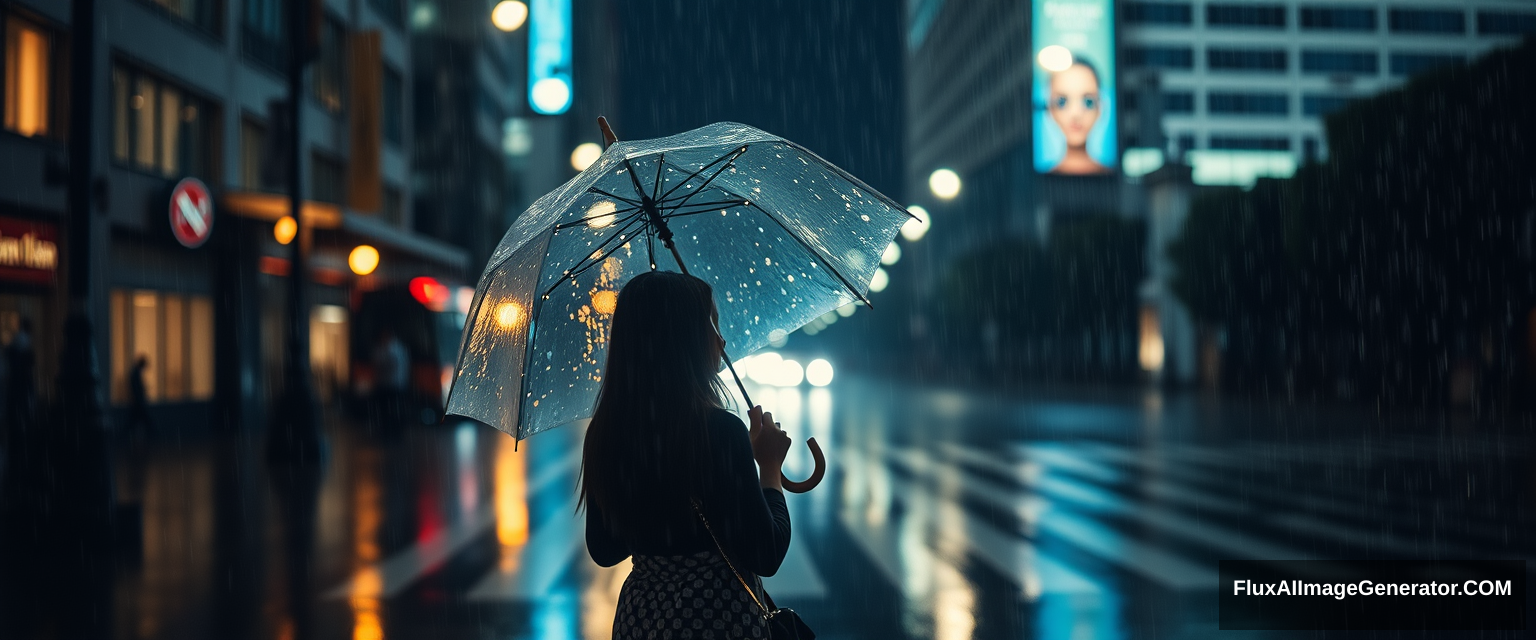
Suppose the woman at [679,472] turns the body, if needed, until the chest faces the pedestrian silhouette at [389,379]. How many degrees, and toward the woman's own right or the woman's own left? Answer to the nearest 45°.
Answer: approximately 45° to the woman's own left

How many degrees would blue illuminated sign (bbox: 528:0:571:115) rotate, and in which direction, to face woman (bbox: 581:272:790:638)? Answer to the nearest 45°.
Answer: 0° — it already faces them

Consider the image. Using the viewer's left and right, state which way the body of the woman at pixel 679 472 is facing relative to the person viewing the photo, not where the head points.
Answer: facing away from the viewer and to the right of the viewer

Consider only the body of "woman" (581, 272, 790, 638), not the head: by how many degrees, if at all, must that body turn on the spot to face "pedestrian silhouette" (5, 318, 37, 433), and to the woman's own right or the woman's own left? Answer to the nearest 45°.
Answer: approximately 90° to the woman's own left

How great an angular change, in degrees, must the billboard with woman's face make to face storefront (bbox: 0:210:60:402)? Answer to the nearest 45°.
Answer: approximately 45° to its right

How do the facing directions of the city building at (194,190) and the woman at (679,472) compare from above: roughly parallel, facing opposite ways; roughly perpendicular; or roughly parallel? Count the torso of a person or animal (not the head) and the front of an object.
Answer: roughly perpendicular

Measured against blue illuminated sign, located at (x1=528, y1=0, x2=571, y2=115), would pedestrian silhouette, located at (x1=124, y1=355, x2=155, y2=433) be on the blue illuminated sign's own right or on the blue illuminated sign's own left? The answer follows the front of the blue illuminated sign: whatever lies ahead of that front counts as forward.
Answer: on the blue illuminated sign's own right

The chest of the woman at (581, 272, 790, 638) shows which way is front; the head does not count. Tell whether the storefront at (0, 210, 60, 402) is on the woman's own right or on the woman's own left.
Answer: on the woman's own left

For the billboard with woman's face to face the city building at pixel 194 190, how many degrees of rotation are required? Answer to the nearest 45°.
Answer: approximately 90° to its right

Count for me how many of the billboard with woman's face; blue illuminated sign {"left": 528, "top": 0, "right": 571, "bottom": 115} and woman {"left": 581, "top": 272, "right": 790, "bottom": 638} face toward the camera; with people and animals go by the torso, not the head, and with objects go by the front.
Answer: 2

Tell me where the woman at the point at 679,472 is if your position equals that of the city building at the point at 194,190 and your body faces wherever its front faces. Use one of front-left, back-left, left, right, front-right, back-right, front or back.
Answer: front-right

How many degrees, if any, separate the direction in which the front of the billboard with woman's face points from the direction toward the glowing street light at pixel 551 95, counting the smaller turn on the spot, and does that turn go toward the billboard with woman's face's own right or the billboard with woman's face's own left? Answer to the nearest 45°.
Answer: approximately 45° to the billboard with woman's face's own right

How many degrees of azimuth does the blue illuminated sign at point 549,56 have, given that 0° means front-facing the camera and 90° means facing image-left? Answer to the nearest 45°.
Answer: approximately 0°
